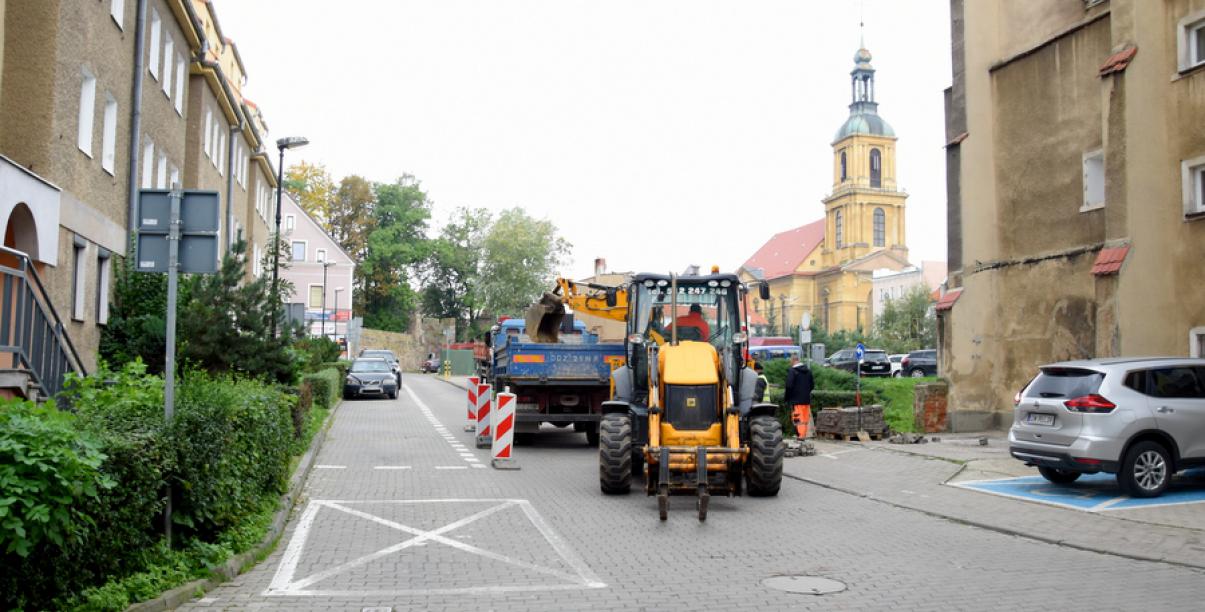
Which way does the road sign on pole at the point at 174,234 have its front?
away from the camera

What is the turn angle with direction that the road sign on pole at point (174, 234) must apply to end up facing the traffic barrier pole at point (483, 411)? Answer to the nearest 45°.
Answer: approximately 45° to its right

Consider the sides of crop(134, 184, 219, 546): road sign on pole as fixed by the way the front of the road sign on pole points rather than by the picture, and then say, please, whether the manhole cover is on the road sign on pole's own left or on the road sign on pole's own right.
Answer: on the road sign on pole's own right

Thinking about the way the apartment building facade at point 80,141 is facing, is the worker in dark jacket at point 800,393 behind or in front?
in front

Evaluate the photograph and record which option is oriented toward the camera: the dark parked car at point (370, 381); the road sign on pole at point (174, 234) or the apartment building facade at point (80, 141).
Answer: the dark parked car

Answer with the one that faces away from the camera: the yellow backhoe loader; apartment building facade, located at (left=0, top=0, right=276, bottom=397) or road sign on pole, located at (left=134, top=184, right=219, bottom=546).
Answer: the road sign on pole

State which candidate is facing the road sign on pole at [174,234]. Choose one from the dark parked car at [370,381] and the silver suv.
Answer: the dark parked car

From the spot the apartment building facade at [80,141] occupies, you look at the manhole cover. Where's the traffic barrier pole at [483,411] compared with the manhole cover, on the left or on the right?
left

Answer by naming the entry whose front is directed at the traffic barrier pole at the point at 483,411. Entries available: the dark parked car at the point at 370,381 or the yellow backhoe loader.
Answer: the dark parked car

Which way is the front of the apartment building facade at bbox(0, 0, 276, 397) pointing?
to the viewer's right

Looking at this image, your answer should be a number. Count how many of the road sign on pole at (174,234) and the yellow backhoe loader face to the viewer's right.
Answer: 0

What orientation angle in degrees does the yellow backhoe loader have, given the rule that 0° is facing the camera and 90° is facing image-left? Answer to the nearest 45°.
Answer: approximately 0°

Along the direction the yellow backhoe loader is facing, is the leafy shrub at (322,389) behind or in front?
behind
